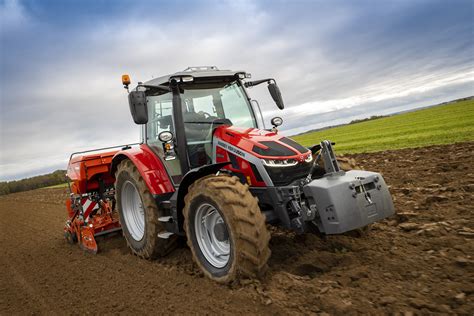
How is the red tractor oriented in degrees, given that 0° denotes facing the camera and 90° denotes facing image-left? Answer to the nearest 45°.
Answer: approximately 315°
